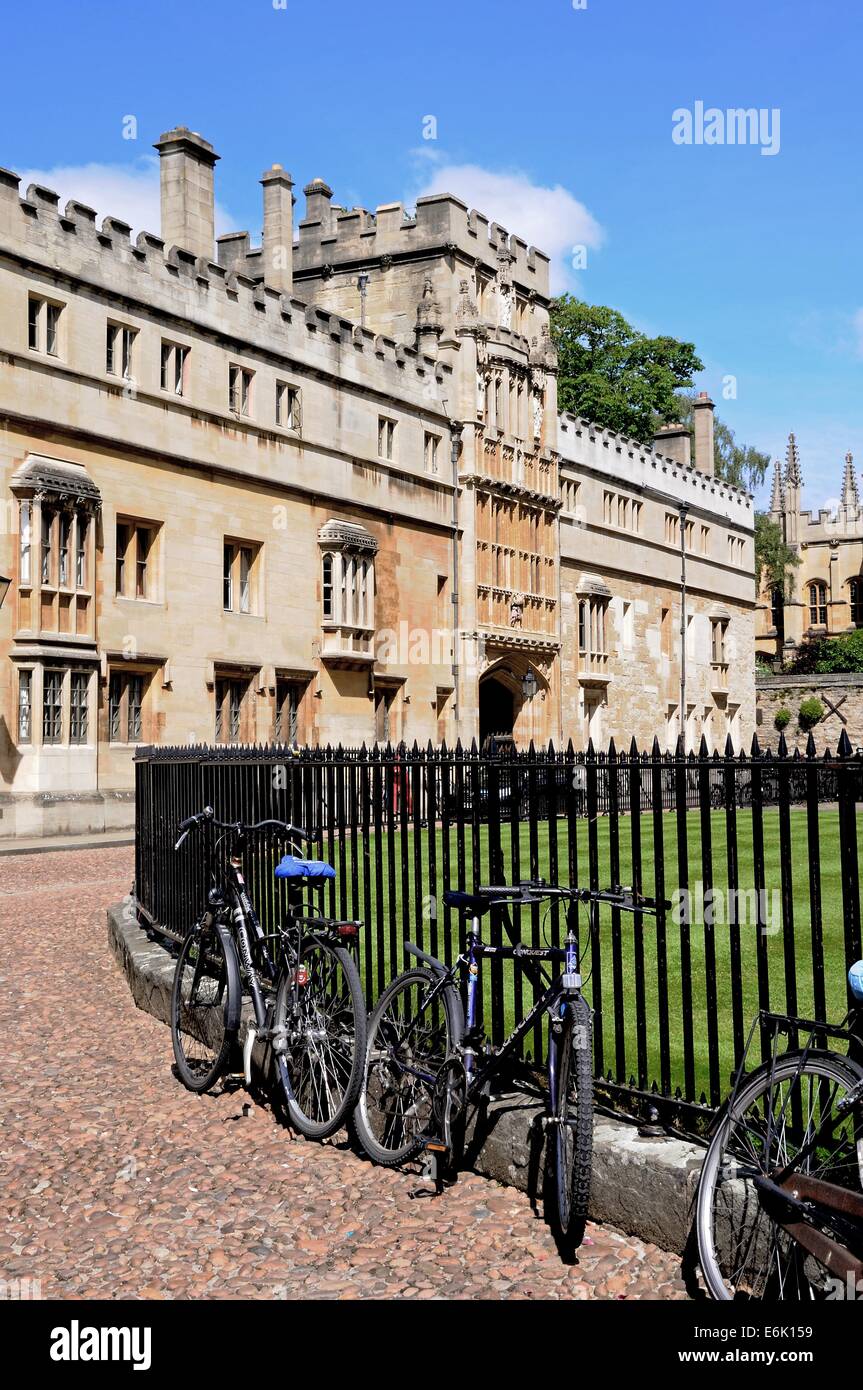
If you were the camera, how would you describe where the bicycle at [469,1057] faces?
facing the viewer and to the right of the viewer

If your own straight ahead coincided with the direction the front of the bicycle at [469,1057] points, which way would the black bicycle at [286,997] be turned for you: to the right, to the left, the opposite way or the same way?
the opposite way

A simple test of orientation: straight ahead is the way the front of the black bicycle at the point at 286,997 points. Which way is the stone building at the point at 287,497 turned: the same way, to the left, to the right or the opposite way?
the opposite way

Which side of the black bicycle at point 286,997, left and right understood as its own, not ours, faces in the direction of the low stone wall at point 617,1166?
back

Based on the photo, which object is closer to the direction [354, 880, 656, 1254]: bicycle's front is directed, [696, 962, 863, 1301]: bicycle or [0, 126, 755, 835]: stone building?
the bicycle

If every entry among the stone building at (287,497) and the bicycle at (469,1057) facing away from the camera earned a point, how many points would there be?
0

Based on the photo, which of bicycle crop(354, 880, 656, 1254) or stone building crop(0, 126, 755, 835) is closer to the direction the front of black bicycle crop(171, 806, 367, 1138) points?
the stone building

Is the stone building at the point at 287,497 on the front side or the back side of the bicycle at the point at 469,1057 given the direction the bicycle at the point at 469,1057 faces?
on the back side

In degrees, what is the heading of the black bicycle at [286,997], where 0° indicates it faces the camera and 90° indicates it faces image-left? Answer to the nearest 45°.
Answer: approximately 135°

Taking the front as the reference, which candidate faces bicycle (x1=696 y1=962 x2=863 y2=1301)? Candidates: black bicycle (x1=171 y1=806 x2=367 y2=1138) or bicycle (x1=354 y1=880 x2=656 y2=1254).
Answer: bicycle (x1=354 y1=880 x2=656 y2=1254)

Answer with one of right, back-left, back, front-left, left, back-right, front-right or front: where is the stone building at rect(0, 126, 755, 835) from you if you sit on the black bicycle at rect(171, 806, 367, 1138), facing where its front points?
front-right

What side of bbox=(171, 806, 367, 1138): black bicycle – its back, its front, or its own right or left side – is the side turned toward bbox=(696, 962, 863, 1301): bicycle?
back

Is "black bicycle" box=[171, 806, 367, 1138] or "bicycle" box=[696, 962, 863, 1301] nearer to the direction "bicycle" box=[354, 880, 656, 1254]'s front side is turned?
the bicycle

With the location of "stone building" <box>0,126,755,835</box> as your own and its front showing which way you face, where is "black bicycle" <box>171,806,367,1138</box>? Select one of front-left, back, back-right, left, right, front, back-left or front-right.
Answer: front-right

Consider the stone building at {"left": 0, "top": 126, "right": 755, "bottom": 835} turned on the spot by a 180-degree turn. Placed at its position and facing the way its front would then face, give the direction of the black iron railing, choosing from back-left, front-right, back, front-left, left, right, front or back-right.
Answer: back-left

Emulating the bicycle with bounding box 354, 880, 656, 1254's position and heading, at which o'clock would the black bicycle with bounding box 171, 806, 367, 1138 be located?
The black bicycle is roughly at 6 o'clock from the bicycle.
